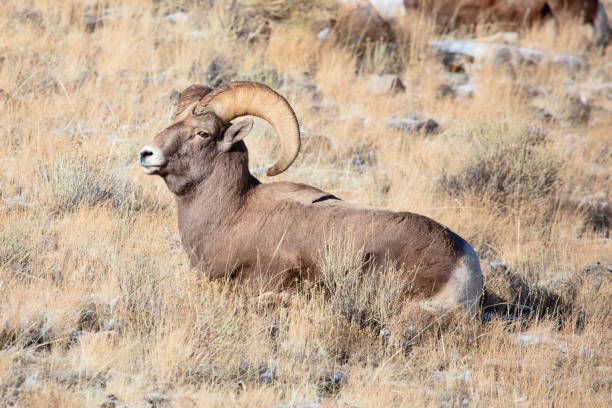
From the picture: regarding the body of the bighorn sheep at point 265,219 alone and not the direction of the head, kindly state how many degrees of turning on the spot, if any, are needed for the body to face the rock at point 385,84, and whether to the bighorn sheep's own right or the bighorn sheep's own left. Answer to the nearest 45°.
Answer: approximately 90° to the bighorn sheep's own right

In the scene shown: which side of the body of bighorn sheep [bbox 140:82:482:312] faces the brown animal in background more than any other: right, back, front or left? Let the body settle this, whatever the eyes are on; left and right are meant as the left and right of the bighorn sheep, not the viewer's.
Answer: right

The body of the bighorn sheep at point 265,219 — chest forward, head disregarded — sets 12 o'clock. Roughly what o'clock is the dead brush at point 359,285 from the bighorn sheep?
The dead brush is roughly at 7 o'clock from the bighorn sheep.

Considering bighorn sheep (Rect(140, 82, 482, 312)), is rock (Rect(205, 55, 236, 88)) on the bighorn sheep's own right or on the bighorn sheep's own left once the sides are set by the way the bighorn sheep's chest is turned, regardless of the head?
on the bighorn sheep's own right

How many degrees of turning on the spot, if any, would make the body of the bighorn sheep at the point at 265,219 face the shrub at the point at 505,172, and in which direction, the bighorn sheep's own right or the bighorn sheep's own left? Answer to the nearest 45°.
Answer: approximately 135° to the bighorn sheep's own right

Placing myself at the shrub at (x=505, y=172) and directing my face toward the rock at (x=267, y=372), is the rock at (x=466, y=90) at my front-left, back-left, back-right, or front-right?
back-right

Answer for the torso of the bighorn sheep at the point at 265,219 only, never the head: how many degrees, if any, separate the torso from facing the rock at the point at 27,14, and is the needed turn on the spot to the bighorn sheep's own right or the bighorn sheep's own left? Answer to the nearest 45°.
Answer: approximately 45° to the bighorn sheep's own right

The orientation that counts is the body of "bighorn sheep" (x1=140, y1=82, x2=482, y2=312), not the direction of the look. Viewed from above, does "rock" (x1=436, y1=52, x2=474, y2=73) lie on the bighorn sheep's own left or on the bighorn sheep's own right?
on the bighorn sheep's own right

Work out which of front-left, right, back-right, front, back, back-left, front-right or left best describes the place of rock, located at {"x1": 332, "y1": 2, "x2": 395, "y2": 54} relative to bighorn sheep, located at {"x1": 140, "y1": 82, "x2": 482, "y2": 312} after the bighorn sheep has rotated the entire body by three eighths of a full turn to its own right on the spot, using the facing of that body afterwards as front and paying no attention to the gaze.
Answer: front-left

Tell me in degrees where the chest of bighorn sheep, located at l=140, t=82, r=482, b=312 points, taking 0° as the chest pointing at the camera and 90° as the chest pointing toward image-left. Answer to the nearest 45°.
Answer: approximately 90°

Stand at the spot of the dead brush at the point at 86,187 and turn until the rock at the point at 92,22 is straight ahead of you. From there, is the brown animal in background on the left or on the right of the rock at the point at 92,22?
right

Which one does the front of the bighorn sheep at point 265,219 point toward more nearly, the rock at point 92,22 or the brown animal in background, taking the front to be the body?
the rock

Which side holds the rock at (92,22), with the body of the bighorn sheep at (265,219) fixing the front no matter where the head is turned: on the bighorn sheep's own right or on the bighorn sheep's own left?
on the bighorn sheep's own right
